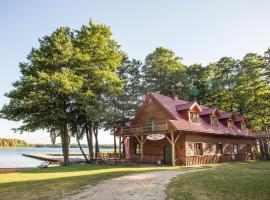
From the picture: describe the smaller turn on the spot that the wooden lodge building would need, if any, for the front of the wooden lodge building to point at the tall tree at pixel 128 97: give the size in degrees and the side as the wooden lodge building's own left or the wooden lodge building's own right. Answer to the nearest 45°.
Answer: approximately 90° to the wooden lodge building's own right

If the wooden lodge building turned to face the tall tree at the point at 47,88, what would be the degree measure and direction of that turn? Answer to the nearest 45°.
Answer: approximately 45° to its right

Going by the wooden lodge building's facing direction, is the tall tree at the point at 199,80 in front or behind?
behind

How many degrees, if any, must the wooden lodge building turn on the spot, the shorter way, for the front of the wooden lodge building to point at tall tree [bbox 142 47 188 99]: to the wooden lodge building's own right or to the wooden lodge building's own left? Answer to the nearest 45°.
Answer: approximately 135° to the wooden lodge building's own right

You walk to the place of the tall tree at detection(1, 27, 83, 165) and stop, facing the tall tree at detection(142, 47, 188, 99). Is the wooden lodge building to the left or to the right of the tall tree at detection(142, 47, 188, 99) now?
right

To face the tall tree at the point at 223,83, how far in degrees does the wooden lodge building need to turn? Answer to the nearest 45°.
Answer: approximately 135° to its right

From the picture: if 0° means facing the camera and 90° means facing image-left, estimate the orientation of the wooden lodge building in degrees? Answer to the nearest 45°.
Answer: approximately 45°

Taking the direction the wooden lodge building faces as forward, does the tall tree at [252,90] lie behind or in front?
behind

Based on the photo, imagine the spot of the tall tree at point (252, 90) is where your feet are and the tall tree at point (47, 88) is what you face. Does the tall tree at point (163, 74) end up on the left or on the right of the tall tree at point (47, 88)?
right
